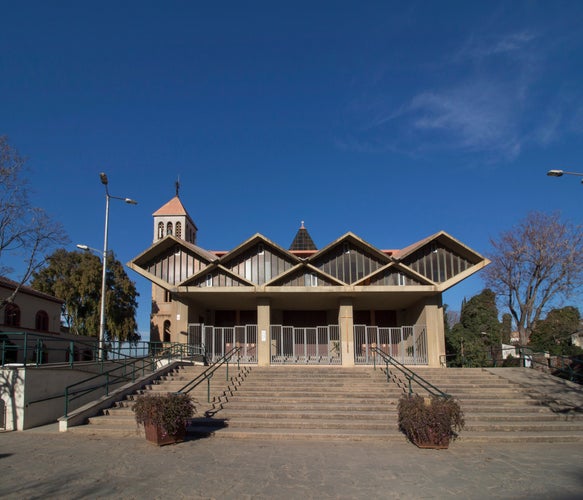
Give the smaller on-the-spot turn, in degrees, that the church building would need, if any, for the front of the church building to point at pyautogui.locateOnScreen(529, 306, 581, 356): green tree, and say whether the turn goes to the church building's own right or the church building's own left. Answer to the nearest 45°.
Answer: approximately 135° to the church building's own left

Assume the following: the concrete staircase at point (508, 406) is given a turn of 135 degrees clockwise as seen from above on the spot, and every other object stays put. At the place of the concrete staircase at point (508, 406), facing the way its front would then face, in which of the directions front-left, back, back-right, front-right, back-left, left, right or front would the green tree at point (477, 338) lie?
front-right

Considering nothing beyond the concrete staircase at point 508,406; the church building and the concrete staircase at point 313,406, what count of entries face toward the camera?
3

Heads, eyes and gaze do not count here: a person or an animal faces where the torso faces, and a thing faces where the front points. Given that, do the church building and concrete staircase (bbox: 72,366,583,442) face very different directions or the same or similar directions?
same or similar directions

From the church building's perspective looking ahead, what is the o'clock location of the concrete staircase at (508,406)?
The concrete staircase is roughly at 11 o'clock from the church building.

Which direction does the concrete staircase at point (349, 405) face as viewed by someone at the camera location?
facing the viewer

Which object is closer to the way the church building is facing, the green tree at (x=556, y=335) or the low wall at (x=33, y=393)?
the low wall

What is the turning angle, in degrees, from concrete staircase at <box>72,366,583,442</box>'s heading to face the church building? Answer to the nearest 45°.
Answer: approximately 180°

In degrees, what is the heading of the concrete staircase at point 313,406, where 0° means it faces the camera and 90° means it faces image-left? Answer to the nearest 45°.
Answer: approximately 0°

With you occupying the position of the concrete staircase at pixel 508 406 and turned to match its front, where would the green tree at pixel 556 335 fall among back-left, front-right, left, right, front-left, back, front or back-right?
back

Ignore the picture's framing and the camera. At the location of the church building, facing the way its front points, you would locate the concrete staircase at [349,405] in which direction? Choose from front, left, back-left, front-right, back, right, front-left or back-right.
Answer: front
